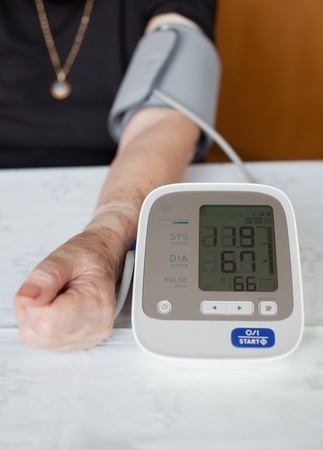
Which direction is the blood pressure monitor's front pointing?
toward the camera
